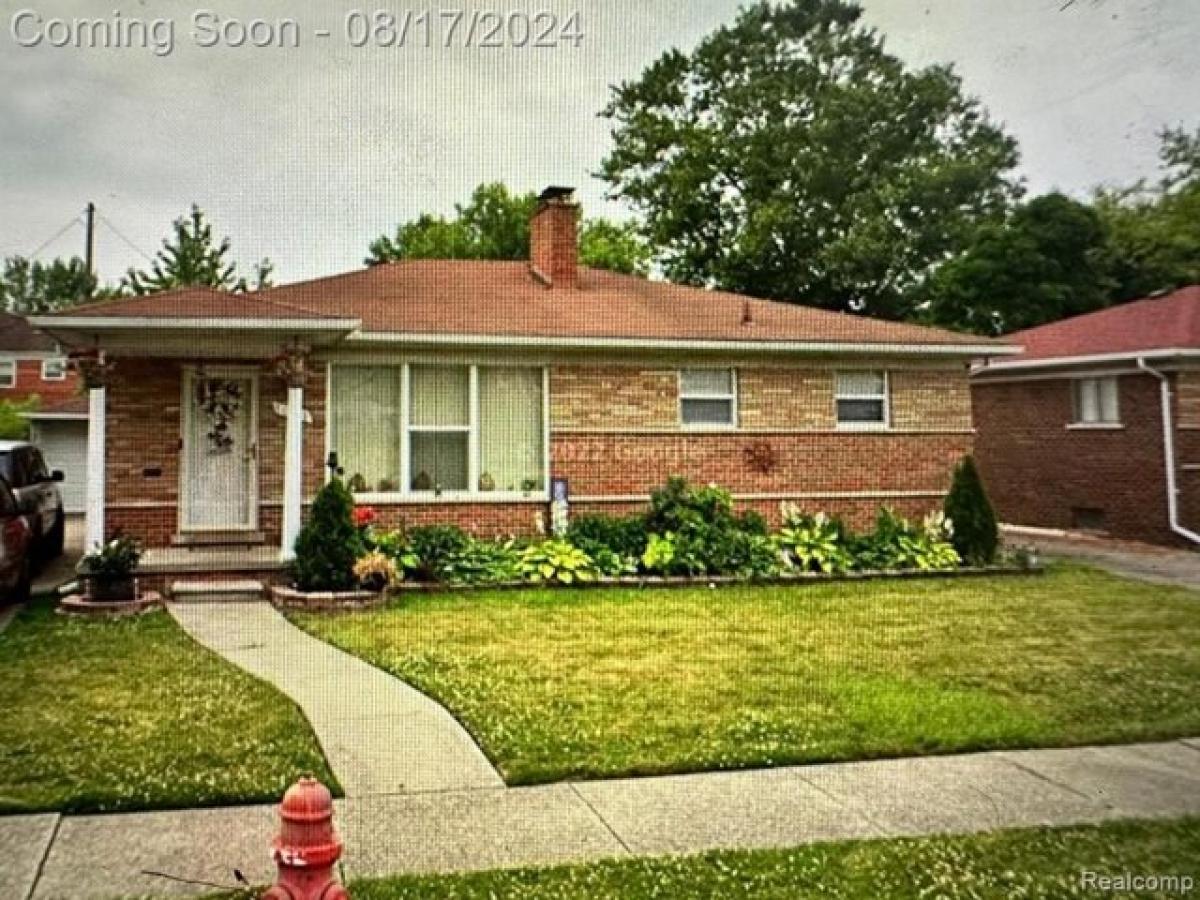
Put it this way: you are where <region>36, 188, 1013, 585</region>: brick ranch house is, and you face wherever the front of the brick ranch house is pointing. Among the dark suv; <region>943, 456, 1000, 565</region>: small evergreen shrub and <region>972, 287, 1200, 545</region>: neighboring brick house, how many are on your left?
2

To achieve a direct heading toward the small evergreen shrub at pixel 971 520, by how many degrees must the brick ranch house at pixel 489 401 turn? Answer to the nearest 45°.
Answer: approximately 90° to its left

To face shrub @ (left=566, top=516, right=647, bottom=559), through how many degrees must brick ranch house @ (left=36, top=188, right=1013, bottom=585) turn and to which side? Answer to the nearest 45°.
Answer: approximately 45° to its left

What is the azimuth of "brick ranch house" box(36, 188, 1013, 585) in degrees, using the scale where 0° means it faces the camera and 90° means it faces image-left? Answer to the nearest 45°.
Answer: approximately 0°

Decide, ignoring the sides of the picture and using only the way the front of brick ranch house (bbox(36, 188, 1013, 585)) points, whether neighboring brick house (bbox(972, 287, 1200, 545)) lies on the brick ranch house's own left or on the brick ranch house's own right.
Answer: on the brick ranch house's own left

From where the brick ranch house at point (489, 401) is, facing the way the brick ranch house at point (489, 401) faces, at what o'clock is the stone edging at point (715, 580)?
The stone edging is roughly at 10 o'clock from the brick ranch house.
